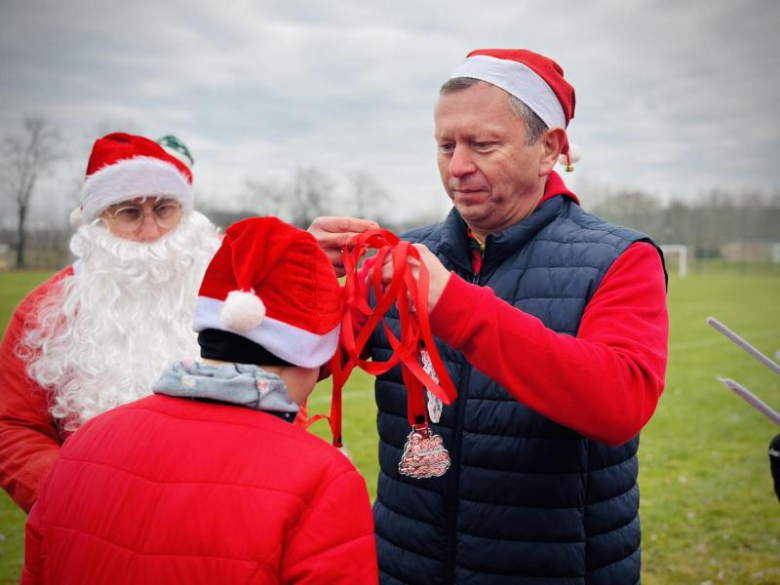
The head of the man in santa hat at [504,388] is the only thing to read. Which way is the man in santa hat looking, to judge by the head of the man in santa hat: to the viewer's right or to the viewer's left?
to the viewer's left

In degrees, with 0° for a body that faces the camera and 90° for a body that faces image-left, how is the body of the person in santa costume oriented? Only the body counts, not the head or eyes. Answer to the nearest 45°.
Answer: approximately 315°

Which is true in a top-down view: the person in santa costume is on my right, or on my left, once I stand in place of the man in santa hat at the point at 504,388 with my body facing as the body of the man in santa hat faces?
on my right

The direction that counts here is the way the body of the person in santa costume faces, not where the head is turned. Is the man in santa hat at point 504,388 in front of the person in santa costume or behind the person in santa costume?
in front

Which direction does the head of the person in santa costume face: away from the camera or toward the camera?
toward the camera

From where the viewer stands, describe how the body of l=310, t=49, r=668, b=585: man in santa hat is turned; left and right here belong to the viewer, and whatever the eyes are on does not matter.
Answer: facing the viewer and to the left of the viewer

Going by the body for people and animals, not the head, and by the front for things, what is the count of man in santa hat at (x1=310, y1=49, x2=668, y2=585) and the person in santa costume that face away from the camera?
0
